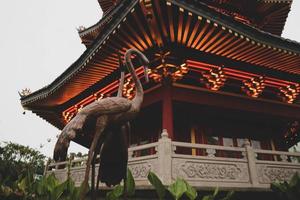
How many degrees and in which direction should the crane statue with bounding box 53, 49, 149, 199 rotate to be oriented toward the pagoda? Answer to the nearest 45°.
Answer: approximately 45° to its left

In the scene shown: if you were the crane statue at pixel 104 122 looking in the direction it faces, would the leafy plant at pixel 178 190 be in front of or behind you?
in front

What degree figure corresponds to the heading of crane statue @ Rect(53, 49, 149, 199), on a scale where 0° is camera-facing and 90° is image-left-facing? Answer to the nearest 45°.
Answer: approximately 270°
